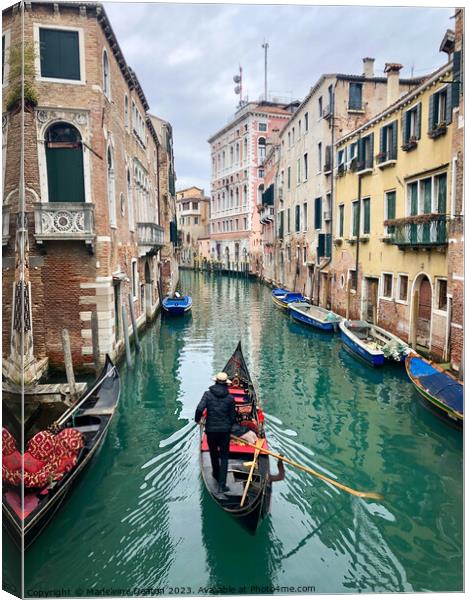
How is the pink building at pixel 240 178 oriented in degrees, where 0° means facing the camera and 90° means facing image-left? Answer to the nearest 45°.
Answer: approximately 45°

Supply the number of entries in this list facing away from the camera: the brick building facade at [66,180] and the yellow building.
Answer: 0

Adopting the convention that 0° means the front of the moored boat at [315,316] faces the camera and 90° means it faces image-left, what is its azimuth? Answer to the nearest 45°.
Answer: approximately 135°

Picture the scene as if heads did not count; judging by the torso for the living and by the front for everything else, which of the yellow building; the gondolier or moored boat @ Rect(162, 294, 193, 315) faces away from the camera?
the gondolier

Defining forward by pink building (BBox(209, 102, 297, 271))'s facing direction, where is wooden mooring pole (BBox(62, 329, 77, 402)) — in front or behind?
in front

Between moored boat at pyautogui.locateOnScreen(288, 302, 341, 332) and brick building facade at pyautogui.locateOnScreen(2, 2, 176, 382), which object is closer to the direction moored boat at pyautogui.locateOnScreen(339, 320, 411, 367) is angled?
the moored boat

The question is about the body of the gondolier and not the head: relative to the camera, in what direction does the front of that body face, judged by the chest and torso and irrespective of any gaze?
away from the camera
